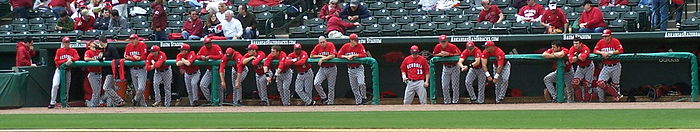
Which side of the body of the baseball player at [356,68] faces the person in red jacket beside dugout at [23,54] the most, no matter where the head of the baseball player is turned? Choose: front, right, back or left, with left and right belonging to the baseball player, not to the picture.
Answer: right

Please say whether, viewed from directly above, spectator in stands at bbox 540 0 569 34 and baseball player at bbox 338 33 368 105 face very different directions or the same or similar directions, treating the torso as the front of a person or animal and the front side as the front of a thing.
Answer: same or similar directions

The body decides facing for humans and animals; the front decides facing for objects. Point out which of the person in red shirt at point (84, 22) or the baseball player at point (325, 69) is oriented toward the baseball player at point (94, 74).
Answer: the person in red shirt

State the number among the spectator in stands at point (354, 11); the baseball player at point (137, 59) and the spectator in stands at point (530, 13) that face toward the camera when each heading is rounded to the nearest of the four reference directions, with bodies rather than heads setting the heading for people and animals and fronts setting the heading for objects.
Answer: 3

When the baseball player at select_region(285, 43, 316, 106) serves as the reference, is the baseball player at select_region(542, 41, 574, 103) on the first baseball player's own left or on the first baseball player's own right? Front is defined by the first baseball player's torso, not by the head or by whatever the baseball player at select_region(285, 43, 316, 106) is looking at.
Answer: on the first baseball player's own left

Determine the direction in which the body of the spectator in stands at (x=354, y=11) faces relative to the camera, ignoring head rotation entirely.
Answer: toward the camera

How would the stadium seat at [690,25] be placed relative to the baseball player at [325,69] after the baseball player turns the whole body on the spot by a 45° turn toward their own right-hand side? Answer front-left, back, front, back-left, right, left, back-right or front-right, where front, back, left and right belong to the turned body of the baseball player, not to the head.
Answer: back-left

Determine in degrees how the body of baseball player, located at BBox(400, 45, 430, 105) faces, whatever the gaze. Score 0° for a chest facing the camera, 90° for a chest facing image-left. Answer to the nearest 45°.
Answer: approximately 0°

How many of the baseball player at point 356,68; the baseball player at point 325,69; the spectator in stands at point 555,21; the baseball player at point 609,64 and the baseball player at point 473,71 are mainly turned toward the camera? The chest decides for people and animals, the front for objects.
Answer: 5

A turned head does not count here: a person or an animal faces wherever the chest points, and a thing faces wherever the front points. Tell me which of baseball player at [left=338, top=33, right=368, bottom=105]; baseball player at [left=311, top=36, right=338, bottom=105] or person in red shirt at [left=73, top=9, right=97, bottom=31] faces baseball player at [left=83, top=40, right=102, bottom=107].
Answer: the person in red shirt

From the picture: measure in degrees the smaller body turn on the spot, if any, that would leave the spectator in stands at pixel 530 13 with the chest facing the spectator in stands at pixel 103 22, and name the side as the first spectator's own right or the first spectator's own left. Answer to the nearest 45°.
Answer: approximately 90° to the first spectator's own right

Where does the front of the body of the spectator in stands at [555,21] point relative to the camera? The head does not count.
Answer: toward the camera

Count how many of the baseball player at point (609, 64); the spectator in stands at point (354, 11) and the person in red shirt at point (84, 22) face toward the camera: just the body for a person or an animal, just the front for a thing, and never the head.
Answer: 3
